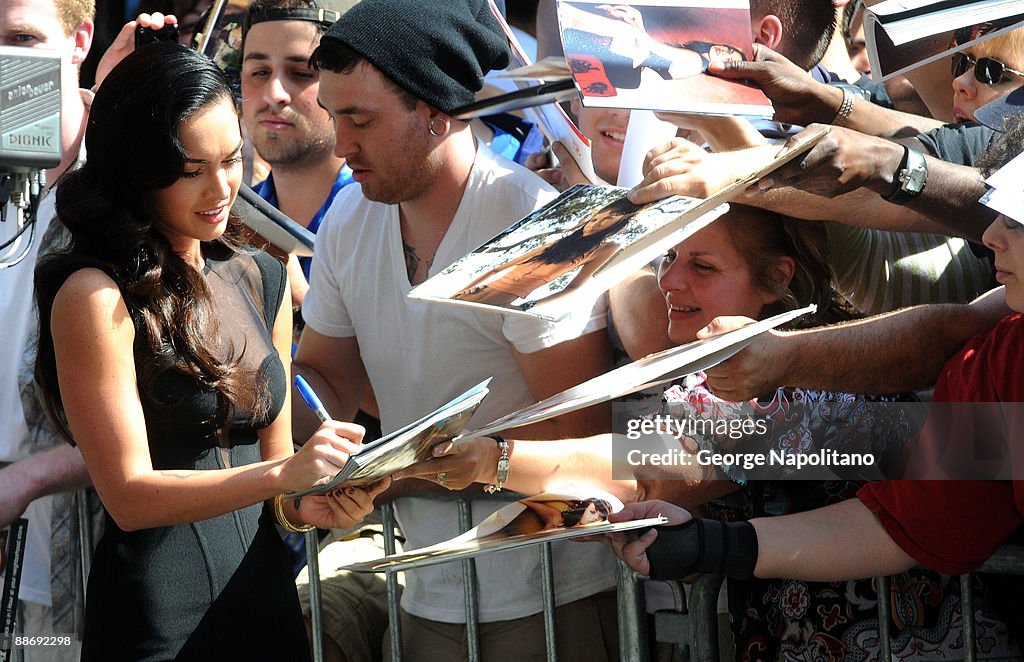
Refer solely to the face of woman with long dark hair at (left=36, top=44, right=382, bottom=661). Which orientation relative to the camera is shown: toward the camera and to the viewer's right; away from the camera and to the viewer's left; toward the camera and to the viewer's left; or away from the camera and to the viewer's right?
toward the camera and to the viewer's right

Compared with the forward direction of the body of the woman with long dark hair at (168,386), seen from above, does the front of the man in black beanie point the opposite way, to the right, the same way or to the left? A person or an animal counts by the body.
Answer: to the right

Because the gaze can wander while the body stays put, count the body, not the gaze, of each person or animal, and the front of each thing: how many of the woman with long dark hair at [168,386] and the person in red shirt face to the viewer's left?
1

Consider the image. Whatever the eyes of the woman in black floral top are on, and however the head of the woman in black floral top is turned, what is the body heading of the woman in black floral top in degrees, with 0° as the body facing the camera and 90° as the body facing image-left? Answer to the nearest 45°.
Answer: approximately 90°

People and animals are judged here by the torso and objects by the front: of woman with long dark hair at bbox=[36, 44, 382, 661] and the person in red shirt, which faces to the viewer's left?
the person in red shirt

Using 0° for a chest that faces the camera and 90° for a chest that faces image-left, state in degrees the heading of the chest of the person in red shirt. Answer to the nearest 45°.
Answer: approximately 90°

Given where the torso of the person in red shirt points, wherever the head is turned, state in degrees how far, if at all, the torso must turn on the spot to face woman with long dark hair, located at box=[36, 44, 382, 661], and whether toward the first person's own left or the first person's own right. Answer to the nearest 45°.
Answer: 0° — they already face them

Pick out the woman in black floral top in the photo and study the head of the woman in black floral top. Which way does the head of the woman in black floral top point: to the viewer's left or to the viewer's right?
to the viewer's left

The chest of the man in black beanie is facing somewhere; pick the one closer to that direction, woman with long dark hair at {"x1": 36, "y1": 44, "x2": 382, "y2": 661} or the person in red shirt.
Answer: the woman with long dark hair

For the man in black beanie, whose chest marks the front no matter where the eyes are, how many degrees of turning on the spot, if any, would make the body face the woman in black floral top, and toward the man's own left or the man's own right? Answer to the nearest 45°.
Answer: approximately 90° to the man's own left
